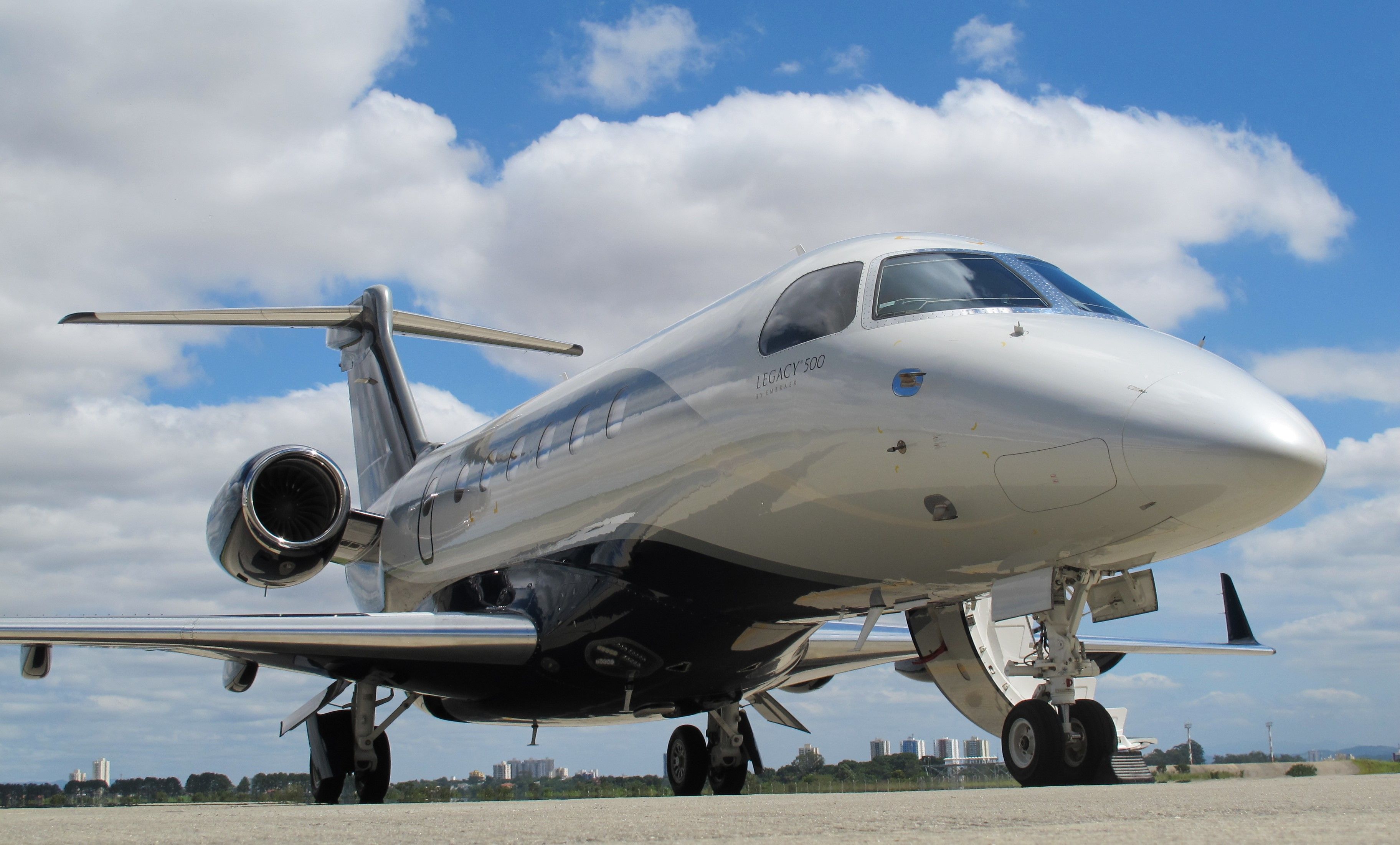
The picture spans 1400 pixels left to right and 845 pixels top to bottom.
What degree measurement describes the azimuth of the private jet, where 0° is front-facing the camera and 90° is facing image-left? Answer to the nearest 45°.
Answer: approximately 315°
